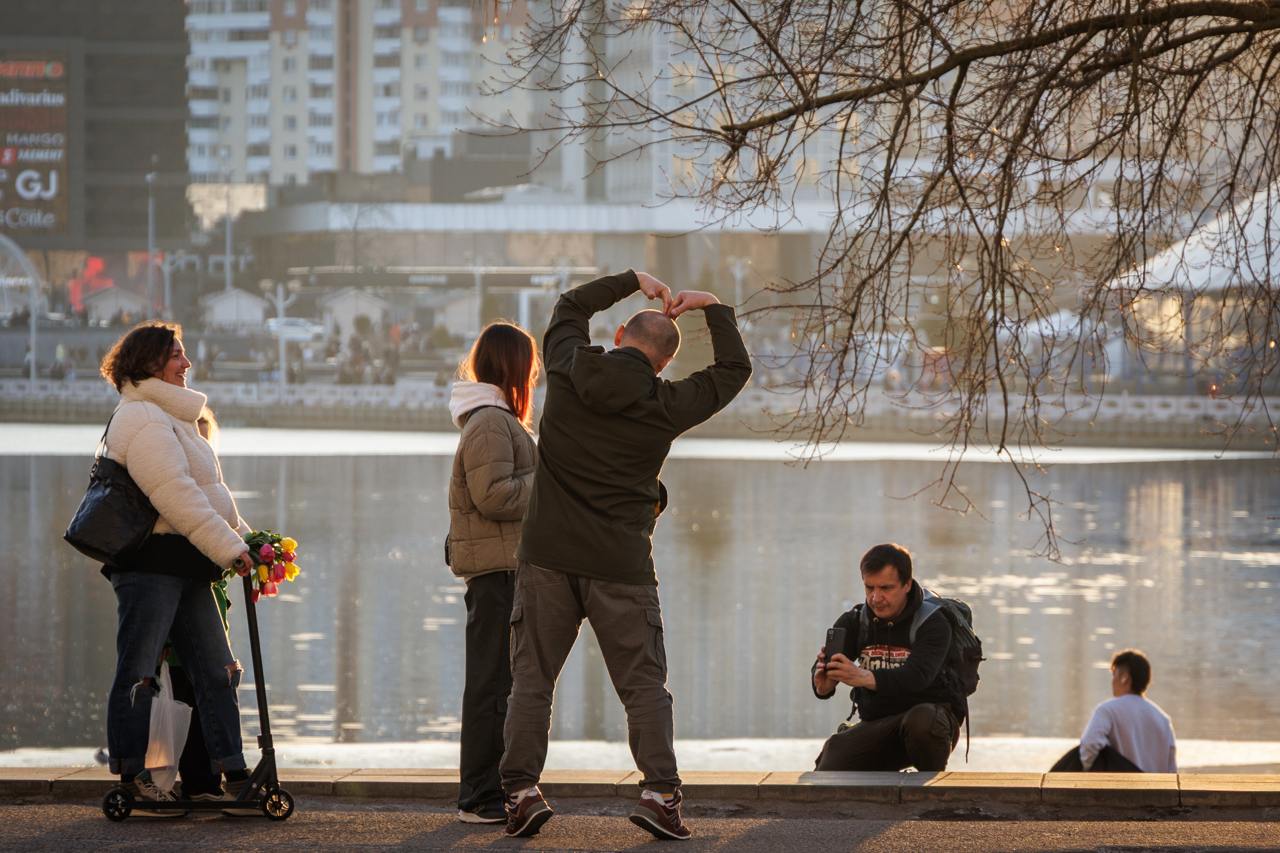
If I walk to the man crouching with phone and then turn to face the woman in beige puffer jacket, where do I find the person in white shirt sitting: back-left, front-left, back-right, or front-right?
back-right

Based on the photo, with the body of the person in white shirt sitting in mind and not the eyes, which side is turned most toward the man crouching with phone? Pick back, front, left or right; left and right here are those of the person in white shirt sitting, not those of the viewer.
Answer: left

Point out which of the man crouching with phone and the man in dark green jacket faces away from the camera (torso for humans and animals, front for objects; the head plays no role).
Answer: the man in dark green jacket

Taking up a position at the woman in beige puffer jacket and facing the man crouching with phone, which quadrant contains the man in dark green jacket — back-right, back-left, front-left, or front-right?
front-right

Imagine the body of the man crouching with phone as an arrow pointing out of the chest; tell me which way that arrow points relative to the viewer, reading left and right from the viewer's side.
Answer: facing the viewer and to the left of the viewer

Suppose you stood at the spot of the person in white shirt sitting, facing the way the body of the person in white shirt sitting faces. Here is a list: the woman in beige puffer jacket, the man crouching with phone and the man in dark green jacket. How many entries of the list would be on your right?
0

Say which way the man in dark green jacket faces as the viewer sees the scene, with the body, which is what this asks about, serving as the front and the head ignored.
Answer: away from the camera

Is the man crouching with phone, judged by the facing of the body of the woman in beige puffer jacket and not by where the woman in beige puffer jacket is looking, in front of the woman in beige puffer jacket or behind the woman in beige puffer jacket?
in front

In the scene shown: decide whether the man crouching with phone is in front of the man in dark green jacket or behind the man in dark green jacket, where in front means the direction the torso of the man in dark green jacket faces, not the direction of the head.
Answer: in front

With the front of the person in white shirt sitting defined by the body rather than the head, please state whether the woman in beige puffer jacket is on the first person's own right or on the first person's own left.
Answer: on the first person's own left

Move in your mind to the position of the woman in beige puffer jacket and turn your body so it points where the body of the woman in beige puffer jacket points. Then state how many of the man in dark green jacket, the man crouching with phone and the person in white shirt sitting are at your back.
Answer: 0

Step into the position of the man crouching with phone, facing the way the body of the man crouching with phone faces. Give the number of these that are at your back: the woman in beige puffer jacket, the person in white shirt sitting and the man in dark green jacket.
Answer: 1

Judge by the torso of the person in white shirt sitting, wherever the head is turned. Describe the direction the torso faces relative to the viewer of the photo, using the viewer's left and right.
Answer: facing away from the viewer and to the left of the viewer
